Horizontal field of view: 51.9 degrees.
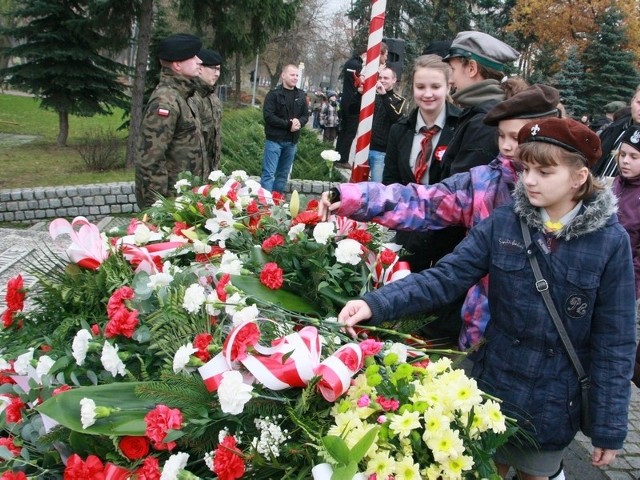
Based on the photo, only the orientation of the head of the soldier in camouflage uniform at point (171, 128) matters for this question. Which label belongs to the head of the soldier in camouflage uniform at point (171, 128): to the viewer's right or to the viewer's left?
to the viewer's right

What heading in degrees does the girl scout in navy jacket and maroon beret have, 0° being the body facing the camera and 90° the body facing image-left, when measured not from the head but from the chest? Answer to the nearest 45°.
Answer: approximately 45°

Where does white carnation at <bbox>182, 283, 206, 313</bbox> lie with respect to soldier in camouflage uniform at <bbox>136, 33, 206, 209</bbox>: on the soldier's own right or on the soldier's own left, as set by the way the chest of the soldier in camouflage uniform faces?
on the soldier's own right

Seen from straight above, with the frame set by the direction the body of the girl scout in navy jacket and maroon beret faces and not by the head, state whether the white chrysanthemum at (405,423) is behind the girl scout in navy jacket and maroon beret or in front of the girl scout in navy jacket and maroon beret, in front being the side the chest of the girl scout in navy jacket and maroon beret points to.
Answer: in front

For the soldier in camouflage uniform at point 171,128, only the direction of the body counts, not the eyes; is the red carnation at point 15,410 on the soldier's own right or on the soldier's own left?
on the soldier's own right

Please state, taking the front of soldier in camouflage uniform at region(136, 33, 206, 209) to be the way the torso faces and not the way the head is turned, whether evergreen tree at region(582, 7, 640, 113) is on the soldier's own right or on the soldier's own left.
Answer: on the soldier's own left

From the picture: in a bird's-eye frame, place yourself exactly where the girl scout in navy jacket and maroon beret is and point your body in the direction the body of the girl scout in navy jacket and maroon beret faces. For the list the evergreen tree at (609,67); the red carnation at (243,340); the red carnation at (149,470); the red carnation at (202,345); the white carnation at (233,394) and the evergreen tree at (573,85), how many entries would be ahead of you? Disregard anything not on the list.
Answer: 4

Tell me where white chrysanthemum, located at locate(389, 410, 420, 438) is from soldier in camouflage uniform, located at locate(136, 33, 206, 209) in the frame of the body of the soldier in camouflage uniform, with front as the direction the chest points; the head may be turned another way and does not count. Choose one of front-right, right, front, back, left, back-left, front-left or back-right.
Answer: right

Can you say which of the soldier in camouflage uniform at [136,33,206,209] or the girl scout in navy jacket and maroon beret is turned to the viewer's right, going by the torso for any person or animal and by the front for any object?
the soldier in camouflage uniform

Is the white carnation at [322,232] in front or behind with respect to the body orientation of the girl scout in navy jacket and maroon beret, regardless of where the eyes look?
in front

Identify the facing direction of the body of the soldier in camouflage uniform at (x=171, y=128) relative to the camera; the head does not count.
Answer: to the viewer's right

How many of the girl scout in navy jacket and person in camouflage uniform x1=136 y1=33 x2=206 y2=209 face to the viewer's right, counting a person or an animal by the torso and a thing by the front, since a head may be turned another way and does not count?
1

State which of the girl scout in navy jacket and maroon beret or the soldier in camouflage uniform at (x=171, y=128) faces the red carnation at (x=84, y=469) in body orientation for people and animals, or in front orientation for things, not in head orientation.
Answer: the girl scout in navy jacket and maroon beret

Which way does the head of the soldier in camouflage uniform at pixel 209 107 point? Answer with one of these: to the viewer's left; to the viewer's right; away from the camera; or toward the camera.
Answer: to the viewer's right

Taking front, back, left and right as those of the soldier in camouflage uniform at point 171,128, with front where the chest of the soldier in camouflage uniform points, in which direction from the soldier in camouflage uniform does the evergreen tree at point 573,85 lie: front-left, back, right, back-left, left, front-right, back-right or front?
front-left
